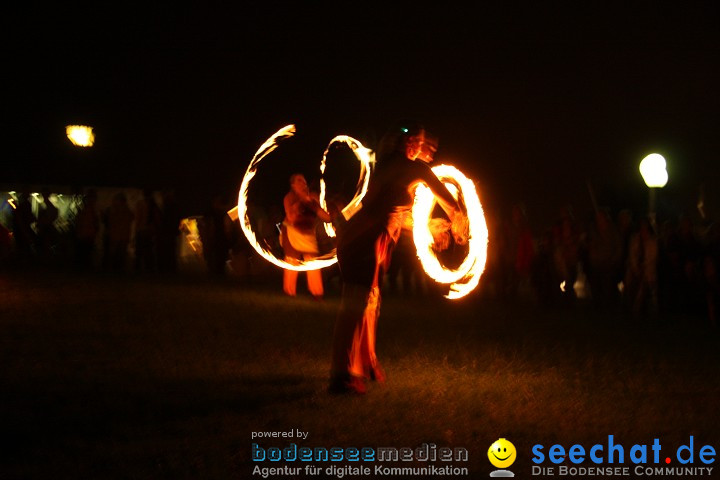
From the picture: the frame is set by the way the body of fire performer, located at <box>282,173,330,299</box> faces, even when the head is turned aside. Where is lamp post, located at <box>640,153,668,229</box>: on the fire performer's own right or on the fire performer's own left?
on the fire performer's own left

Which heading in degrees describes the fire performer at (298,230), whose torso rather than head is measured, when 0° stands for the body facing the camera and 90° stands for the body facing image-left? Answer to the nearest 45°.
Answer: approximately 315°

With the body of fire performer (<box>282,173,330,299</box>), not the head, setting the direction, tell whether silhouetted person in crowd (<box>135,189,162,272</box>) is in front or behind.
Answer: behind

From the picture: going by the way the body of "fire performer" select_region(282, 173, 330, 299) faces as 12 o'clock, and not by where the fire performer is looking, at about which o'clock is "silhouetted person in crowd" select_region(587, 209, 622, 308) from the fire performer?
The silhouetted person in crowd is roughly at 10 o'clock from the fire performer.

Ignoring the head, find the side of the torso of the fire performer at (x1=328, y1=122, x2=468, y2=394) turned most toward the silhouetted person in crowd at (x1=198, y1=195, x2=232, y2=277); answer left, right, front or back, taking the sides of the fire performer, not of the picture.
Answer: left
